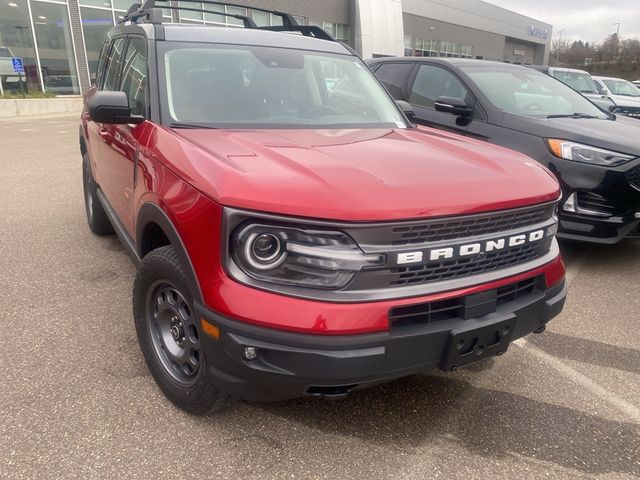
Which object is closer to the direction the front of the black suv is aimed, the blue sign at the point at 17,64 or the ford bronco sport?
the ford bronco sport

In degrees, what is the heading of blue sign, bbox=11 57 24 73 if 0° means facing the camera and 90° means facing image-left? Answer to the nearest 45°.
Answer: approximately 0°

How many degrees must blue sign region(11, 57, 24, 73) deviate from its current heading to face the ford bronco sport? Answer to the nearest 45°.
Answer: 0° — it already faces it

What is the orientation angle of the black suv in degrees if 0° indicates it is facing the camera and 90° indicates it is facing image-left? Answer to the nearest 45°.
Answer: approximately 315°

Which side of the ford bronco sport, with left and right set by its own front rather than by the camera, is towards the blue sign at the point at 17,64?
back

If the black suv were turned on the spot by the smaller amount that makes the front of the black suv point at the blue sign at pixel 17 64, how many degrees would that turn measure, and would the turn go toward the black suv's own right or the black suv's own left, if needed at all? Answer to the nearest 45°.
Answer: approximately 180°

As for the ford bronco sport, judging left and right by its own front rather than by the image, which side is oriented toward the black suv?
left
